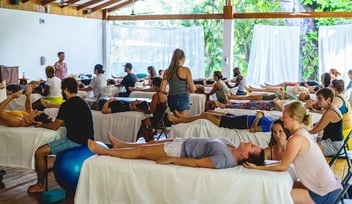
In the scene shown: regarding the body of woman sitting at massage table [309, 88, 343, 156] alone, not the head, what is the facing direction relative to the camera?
to the viewer's left

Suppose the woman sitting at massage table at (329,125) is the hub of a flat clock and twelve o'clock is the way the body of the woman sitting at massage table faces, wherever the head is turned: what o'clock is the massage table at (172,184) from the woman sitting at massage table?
The massage table is roughly at 10 o'clock from the woman sitting at massage table.

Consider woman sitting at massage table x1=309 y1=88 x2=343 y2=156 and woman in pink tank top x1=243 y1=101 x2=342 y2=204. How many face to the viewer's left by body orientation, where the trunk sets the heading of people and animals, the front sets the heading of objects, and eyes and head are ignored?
2

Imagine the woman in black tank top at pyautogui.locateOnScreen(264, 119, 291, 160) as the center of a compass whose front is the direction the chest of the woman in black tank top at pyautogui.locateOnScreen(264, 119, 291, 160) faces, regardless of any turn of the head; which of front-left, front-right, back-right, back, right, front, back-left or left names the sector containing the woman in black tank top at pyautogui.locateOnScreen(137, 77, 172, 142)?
right

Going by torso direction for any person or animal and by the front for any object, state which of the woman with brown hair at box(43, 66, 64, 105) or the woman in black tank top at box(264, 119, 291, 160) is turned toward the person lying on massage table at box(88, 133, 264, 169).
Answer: the woman in black tank top

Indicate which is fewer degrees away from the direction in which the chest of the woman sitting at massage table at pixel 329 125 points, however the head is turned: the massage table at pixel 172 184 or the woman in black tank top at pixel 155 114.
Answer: the woman in black tank top

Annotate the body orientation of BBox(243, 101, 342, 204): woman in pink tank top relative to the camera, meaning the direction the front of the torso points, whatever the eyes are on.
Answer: to the viewer's left

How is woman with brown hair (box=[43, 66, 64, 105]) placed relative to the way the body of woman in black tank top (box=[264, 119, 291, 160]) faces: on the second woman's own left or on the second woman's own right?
on the second woman's own right

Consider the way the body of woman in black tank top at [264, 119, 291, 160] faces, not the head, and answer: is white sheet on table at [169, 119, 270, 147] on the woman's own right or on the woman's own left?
on the woman's own right

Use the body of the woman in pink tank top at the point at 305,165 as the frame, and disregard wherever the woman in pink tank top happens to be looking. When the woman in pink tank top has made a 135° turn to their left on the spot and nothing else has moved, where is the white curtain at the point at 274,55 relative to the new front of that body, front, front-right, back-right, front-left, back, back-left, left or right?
back-left

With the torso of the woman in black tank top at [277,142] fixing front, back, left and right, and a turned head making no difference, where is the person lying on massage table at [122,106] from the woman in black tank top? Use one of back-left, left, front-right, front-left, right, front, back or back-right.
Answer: right

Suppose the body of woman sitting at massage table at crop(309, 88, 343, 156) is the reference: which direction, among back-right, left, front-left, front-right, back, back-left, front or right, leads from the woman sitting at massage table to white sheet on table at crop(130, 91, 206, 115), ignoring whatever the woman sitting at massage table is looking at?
front-right
